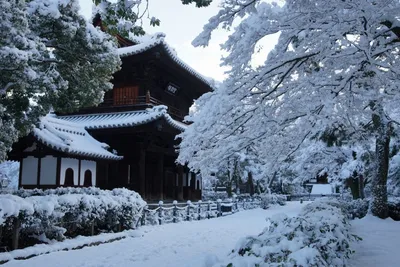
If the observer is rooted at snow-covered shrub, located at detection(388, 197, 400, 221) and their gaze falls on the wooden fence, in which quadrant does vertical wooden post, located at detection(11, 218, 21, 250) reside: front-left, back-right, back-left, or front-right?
front-left

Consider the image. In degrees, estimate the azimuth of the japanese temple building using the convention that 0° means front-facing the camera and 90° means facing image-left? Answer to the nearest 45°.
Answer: approximately 315°

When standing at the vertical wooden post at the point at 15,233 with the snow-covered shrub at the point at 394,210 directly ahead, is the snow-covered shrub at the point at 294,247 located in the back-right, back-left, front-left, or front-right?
front-right

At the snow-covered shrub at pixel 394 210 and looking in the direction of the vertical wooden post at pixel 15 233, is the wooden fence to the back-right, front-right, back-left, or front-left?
front-right

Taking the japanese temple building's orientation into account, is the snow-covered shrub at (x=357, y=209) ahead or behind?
ahead

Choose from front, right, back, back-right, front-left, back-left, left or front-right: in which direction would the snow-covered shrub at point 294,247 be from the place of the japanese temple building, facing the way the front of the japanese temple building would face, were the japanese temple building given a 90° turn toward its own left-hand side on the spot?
back-right

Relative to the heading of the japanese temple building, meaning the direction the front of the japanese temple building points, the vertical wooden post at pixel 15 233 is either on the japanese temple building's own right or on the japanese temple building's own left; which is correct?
on the japanese temple building's own right

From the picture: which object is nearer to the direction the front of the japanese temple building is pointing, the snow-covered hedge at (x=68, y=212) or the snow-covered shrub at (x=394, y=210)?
the snow-covered shrub

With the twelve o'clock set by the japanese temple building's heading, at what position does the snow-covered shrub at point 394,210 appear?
The snow-covered shrub is roughly at 12 o'clock from the japanese temple building.
